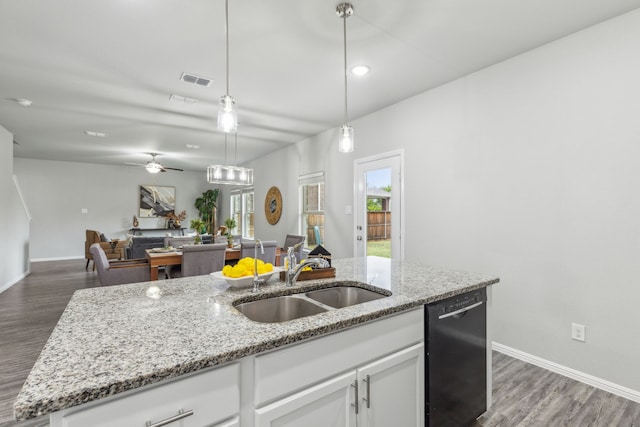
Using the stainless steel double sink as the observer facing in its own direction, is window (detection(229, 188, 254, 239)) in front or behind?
behind

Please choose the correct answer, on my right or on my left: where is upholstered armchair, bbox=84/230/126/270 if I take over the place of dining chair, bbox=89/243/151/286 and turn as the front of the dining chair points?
on my left

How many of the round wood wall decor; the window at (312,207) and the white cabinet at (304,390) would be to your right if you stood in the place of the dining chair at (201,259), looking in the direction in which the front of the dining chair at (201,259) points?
2

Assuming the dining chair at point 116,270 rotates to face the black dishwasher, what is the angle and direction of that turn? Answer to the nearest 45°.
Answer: approximately 45° to its right

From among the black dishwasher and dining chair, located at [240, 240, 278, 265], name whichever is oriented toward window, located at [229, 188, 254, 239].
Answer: the dining chair

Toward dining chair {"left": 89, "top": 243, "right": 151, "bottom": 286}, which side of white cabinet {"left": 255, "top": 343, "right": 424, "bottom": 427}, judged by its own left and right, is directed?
back

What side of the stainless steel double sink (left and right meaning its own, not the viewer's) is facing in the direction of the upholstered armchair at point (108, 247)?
back

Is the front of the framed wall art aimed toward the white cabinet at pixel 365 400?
yes

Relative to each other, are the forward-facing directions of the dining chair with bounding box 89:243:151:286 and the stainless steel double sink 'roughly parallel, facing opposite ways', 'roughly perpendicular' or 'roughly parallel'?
roughly perpendicular

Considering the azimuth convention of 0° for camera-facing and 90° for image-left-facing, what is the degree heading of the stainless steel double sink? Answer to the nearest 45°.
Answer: approximately 315°

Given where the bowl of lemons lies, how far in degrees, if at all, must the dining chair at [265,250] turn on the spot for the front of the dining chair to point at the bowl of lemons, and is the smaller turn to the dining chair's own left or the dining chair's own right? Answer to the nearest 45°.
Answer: approximately 180°

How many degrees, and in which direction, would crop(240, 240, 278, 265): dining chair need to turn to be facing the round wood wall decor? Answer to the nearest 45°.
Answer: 0° — it already faces it
